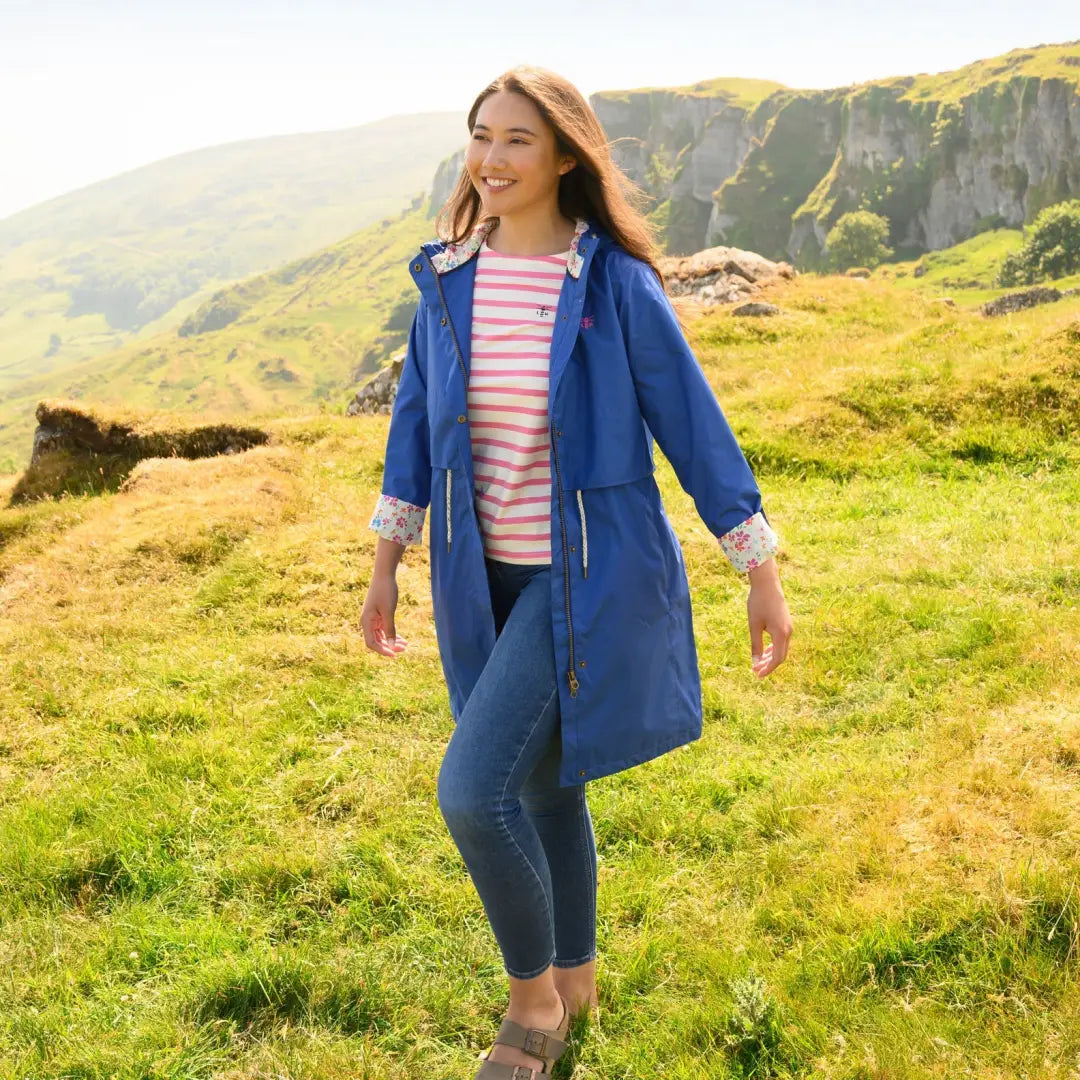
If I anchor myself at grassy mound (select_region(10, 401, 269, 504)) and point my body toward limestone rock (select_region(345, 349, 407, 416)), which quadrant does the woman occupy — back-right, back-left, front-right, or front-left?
back-right

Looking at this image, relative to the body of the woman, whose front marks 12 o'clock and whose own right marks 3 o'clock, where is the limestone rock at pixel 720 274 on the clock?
The limestone rock is roughly at 5 o'clock from the woman.

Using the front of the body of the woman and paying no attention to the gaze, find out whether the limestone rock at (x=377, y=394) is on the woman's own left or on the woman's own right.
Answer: on the woman's own right

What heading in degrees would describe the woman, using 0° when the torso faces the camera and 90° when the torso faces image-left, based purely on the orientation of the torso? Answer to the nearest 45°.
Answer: approximately 45°

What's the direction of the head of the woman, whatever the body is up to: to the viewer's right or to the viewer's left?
to the viewer's left

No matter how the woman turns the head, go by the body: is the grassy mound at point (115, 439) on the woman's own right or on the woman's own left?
on the woman's own right

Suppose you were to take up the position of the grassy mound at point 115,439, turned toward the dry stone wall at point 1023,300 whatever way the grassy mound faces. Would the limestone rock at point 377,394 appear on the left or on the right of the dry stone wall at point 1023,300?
left

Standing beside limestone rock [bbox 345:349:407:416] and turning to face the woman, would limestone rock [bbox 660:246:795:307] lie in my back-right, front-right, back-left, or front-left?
back-left

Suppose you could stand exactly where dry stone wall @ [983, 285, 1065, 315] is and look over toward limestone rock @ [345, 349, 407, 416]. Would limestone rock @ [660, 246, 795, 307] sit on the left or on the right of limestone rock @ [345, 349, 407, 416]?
right

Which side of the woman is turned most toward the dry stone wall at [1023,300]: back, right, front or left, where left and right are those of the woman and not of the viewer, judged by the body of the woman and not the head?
back
